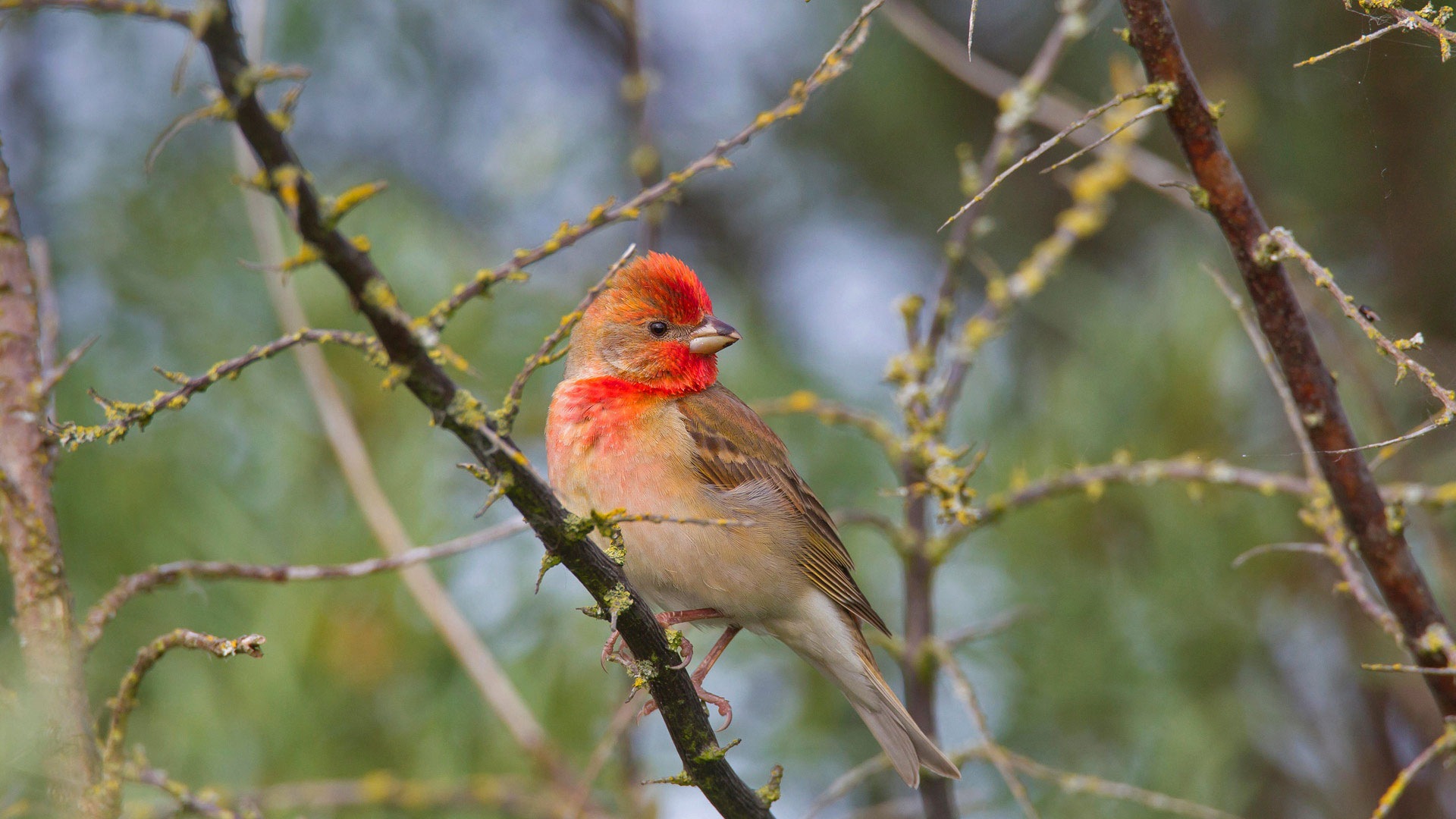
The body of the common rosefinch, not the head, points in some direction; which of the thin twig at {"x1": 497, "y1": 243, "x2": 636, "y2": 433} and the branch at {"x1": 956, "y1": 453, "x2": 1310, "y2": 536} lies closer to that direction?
the thin twig

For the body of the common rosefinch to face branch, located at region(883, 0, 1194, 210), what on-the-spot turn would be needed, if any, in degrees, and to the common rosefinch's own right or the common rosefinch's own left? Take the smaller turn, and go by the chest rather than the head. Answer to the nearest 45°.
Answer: approximately 135° to the common rosefinch's own left

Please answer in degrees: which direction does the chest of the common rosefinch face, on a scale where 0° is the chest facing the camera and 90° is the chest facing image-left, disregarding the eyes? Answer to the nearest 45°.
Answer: approximately 45°
